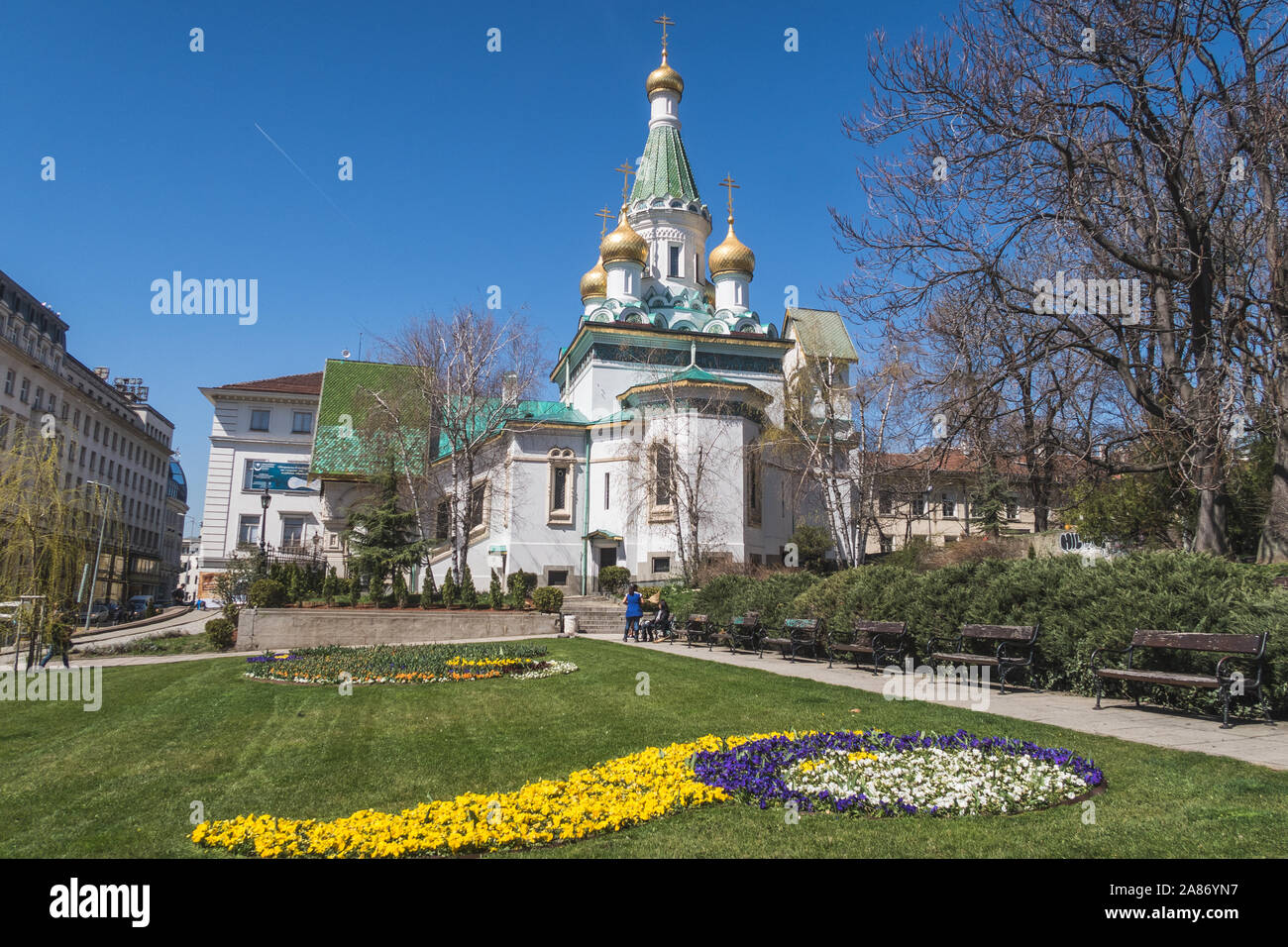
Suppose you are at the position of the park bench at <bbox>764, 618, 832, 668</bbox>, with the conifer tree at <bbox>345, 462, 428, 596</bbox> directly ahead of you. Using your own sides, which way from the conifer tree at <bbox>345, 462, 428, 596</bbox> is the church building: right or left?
right

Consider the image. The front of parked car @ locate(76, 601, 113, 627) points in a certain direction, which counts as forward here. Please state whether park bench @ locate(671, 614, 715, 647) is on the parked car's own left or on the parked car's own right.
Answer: on the parked car's own left

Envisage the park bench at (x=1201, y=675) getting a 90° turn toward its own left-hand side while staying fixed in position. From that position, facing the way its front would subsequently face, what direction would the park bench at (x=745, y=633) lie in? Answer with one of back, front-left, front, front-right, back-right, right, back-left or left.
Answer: back

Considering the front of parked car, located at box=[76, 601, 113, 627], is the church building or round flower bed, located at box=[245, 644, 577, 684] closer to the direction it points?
the round flower bed

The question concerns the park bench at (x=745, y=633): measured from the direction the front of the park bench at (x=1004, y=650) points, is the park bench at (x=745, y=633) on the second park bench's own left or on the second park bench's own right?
on the second park bench's own right

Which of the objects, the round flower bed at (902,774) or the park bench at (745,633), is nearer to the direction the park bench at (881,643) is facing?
the round flower bed

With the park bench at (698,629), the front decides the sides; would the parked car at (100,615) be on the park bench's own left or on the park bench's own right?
on the park bench's own right

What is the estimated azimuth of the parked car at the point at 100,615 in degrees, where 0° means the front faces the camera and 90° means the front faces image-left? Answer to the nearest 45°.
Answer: approximately 45°
